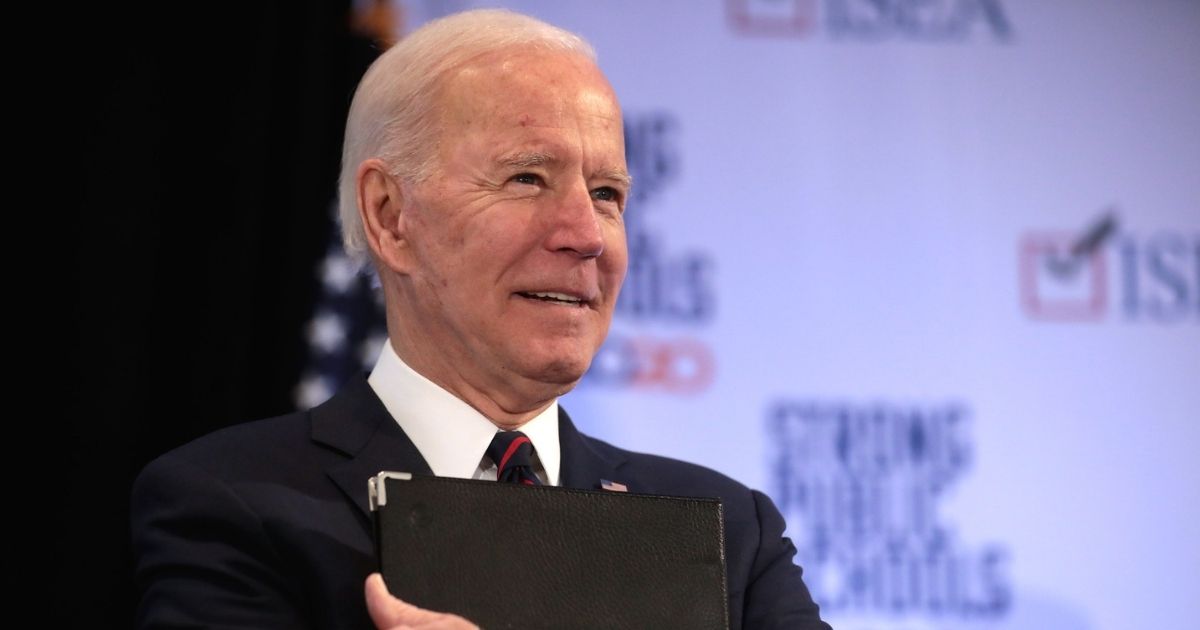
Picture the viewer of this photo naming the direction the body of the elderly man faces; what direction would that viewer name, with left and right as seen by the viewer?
facing the viewer and to the right of the viewer

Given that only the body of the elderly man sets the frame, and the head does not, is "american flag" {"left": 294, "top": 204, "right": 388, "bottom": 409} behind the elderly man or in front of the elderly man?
behind
